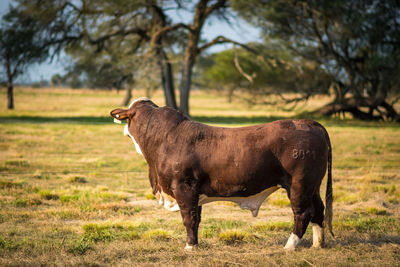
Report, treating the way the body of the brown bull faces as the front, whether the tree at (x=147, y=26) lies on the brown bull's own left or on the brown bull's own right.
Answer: on the brown bull's own right

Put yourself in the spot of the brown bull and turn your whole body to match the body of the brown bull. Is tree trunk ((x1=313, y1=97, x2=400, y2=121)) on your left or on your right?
on your right

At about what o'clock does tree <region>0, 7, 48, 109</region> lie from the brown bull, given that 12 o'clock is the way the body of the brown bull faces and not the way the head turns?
The tree is roughly at 2 o'clock from the brown bull.

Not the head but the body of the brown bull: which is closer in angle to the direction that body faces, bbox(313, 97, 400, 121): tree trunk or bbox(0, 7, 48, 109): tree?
the tree

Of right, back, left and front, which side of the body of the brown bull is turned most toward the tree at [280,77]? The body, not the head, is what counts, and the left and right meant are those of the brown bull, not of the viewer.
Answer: right

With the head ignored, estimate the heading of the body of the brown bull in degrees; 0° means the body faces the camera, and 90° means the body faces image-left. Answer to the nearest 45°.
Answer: approximately 90°
